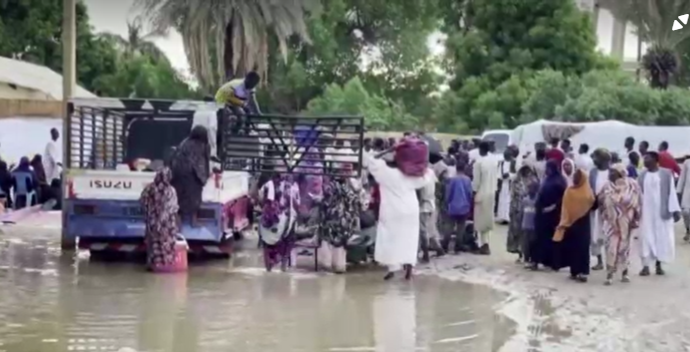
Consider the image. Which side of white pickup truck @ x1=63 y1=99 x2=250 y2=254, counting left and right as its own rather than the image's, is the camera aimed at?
back

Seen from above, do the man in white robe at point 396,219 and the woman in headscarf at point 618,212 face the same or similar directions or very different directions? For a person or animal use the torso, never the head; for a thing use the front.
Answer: very different directions

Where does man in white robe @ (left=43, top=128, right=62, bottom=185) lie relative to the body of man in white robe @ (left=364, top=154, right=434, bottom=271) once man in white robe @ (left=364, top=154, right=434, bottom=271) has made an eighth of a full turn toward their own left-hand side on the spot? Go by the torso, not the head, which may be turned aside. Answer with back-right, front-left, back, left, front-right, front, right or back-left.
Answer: front

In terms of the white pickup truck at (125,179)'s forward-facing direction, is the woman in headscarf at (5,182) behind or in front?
in front

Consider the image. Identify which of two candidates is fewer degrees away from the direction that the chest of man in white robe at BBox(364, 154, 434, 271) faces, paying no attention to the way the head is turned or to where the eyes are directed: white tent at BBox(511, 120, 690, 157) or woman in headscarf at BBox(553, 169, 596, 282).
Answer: the white tent

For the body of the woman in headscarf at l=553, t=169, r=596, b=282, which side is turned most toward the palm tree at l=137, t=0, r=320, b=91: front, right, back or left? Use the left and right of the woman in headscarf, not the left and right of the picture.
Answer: right

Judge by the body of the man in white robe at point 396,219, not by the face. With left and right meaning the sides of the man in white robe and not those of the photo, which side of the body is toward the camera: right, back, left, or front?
back

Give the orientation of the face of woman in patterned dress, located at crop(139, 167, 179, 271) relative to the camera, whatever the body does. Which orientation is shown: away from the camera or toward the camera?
away from the camera

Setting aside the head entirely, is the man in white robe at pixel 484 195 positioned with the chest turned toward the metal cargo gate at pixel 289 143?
no

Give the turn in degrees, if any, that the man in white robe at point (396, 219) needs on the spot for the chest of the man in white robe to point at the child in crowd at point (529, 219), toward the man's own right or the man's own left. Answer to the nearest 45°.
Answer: approximately 45° to the man's own right

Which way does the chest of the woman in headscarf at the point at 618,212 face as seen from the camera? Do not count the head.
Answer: toward the camera

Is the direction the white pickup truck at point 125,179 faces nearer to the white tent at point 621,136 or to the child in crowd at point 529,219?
the white tent
